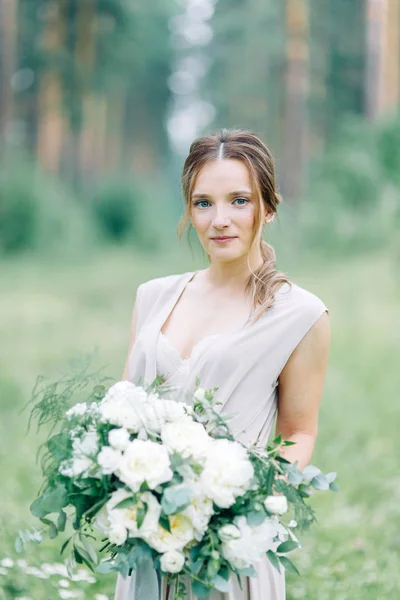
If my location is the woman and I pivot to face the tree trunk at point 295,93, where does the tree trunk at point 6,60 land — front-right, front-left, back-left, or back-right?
front-left

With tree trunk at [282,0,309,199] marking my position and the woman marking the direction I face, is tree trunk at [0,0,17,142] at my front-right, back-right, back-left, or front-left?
front-right

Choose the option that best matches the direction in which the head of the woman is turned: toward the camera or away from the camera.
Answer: toward the camera

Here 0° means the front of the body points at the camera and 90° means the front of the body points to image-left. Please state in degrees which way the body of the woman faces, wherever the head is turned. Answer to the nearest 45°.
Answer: approximately 45°

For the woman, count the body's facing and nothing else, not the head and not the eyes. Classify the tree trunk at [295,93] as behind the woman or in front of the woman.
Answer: behind

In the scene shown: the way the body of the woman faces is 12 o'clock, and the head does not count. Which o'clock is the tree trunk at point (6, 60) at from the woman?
The tree trunk is roughly at 4 o'clock from the woman.

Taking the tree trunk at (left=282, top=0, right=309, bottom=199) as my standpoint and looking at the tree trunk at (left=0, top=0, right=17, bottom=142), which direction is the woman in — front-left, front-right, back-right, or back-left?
front-left
